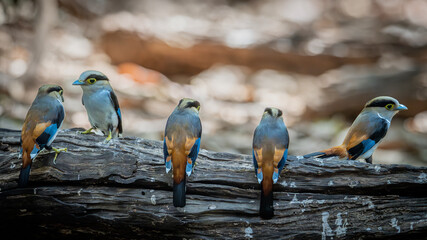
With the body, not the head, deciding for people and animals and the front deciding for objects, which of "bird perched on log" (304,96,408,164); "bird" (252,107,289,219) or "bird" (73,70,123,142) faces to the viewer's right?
the bird perched on log

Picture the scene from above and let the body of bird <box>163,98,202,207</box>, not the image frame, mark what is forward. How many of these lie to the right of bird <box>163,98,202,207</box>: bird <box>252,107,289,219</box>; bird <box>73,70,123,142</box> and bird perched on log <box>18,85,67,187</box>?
1

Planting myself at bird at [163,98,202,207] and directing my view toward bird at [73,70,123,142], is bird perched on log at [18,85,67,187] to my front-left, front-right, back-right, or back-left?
front-left

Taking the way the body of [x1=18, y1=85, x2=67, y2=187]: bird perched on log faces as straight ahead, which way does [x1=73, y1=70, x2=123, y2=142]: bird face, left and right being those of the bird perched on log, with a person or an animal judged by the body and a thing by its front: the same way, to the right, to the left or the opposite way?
the opposite way

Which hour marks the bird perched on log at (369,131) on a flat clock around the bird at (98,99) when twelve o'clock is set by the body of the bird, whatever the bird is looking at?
The bird perched on log is roughly at 8 o'clock from the bird.

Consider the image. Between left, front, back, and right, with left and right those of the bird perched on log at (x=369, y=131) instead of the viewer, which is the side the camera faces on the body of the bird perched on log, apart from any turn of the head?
right

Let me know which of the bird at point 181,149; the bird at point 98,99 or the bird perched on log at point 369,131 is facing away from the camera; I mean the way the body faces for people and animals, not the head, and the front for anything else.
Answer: the bird at point 181,149

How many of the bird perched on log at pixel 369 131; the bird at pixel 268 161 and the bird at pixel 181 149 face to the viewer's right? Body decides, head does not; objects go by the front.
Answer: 1

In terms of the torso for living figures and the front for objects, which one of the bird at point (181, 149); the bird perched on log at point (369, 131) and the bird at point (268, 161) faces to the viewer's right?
the bird perched on log

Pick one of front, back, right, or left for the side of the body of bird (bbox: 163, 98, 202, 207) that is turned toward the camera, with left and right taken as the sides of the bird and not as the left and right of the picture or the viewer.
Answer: back

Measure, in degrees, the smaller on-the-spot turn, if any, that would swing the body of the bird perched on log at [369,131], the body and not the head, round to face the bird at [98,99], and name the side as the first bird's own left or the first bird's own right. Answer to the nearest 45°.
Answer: approximately 180°

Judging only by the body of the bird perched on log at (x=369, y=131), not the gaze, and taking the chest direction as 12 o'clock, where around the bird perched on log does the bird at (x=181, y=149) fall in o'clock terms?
The bird is roughly at 5 o'clock from the bird perched on log.

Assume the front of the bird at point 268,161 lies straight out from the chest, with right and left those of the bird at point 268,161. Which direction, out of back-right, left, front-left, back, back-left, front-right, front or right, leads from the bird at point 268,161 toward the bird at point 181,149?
left

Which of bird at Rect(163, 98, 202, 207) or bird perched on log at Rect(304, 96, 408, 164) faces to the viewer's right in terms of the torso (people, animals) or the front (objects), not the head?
the bird perched on log

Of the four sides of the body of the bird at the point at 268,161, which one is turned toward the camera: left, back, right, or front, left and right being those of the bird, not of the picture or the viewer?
back

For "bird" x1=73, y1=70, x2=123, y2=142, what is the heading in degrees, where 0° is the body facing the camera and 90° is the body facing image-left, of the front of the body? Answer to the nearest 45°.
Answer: approximately 45°

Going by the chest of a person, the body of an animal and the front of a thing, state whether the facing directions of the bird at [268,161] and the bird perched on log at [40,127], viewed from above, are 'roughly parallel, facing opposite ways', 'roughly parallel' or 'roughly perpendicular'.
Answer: roughly parallel

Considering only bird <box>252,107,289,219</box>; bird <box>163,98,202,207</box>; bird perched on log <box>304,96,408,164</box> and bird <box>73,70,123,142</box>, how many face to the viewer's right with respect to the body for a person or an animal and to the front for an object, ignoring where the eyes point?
1
